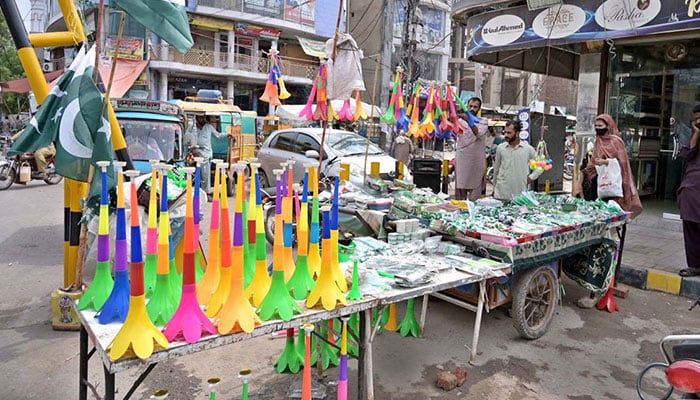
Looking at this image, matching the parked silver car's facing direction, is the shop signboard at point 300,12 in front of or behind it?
behind

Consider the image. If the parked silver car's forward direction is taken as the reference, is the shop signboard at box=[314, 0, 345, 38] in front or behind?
behind

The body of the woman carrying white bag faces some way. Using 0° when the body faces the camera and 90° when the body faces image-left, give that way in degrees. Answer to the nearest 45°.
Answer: approximately 45°

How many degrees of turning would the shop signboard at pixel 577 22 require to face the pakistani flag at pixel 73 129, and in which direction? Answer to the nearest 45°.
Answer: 0° — it already faces it

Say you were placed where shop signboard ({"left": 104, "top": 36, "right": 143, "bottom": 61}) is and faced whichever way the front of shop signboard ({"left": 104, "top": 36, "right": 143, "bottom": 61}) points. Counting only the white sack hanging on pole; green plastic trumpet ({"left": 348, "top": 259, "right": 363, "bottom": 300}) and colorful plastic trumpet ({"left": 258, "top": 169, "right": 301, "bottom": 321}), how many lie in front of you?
3

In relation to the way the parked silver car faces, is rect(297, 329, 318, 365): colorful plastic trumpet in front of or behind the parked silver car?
in front

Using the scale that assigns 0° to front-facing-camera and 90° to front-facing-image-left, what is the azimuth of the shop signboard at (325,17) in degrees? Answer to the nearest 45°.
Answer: approximately 0°

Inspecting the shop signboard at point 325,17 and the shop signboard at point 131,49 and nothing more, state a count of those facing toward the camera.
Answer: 2
